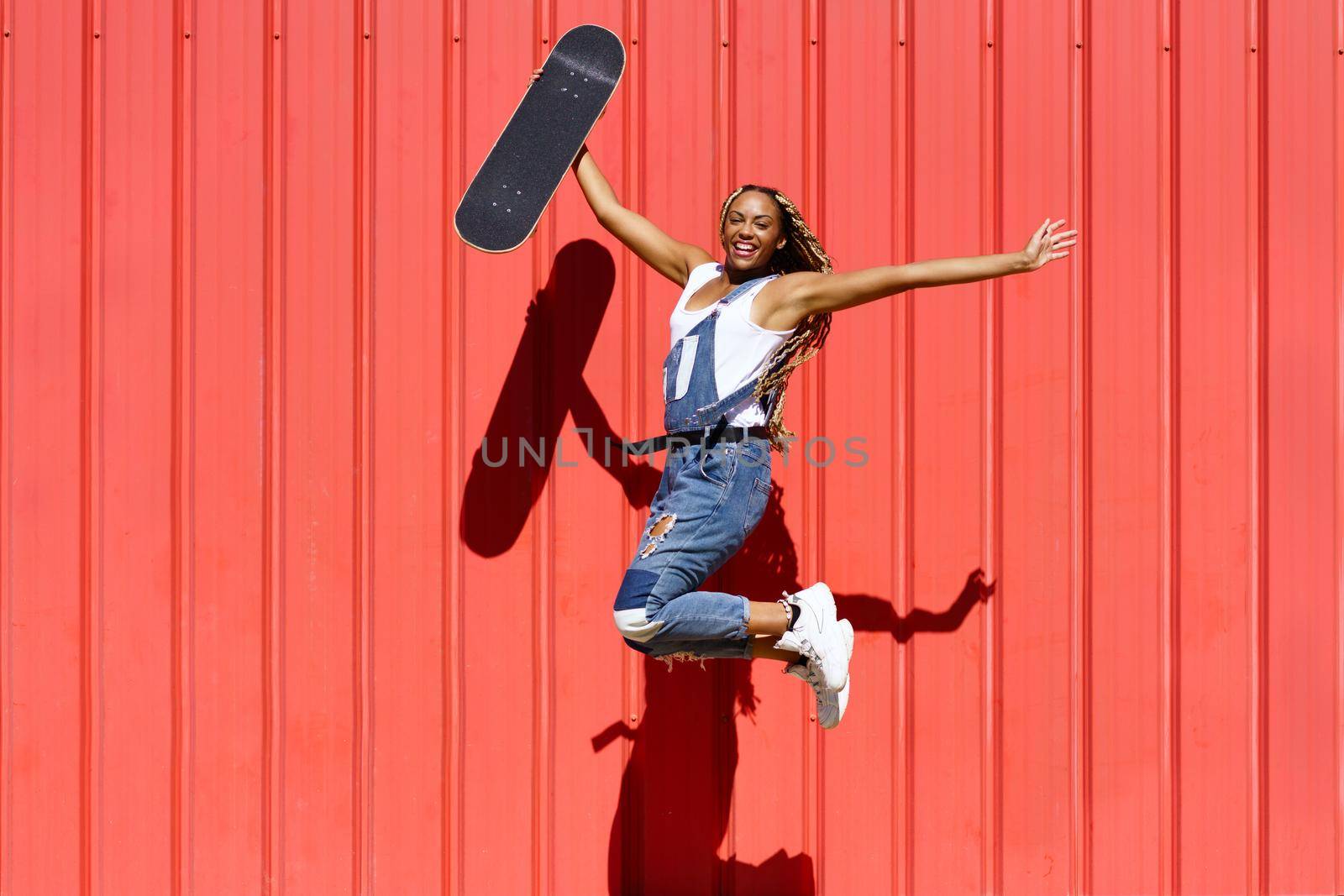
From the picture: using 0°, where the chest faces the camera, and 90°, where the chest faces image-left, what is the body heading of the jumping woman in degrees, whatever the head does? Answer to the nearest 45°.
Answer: approximately 45°
